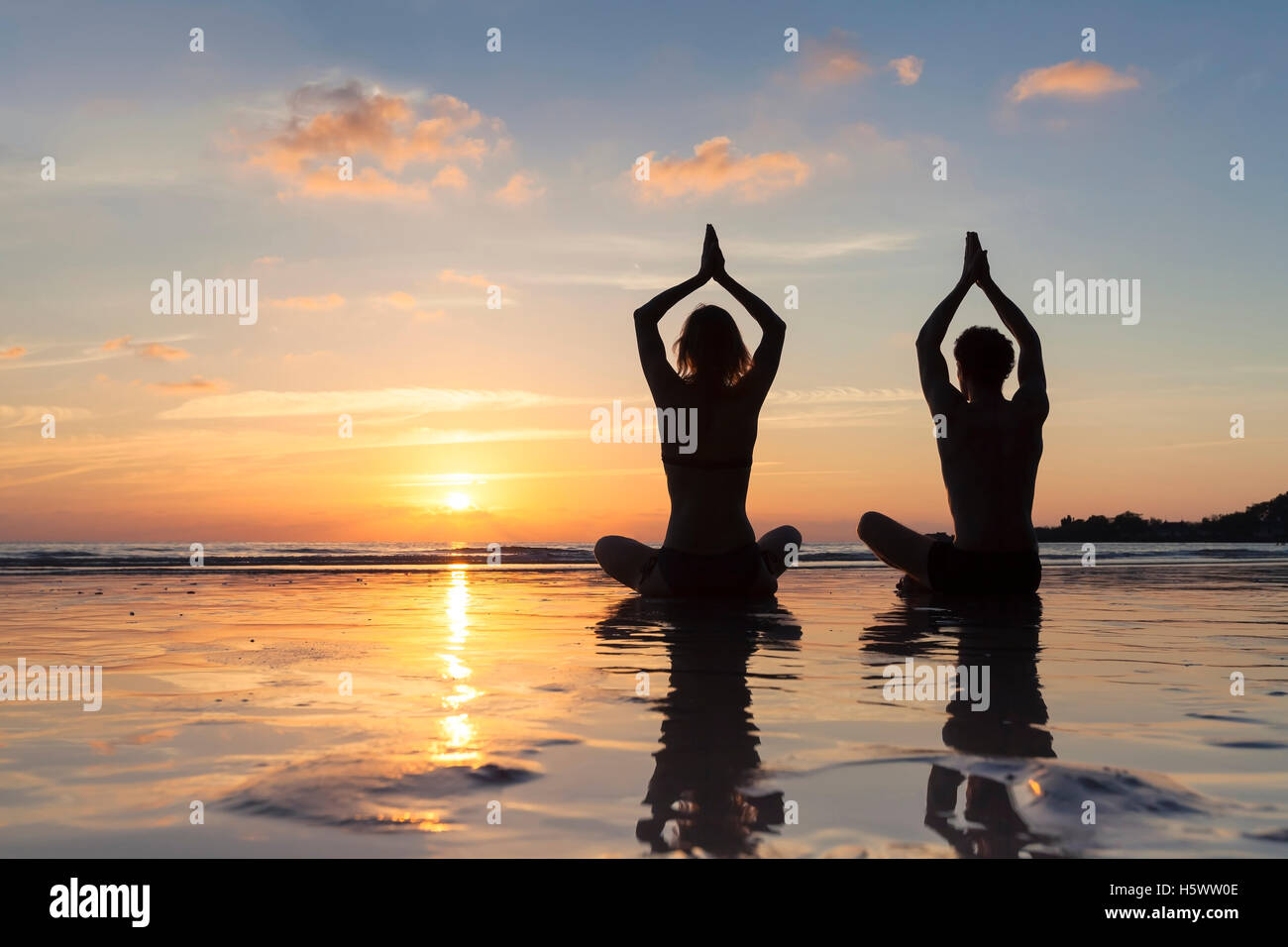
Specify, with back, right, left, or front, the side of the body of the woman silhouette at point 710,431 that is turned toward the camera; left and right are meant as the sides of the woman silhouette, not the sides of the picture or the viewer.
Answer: back

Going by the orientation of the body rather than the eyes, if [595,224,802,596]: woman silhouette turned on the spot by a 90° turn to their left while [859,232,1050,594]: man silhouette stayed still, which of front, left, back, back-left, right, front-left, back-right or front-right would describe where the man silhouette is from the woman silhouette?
back

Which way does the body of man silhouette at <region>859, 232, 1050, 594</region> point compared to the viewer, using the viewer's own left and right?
facing away from the viewer and to the left of the viewer
